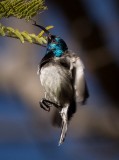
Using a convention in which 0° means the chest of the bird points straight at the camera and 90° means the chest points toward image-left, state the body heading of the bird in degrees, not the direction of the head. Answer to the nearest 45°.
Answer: approximately 45°
